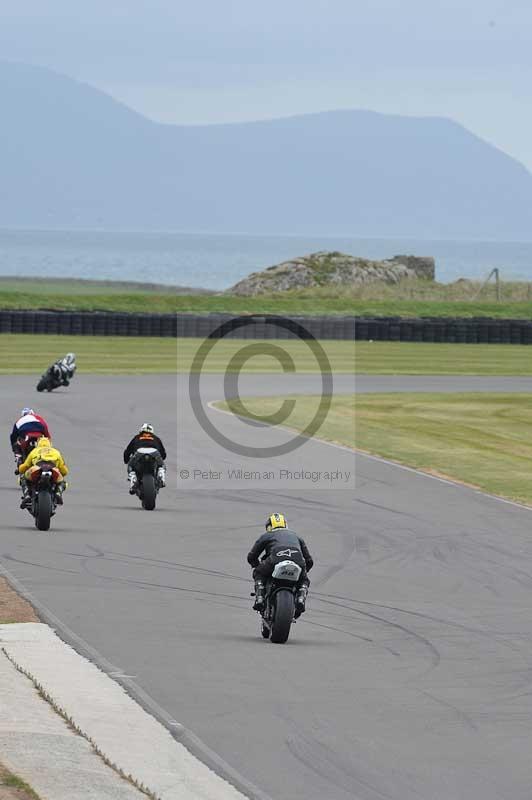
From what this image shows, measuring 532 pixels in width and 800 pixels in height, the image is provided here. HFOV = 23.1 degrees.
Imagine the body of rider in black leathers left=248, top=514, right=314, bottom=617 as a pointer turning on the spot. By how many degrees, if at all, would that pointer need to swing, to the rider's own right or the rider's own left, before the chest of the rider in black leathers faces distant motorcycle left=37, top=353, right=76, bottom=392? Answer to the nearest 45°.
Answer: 0° — they already face it

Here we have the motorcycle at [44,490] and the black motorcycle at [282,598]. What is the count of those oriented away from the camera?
2

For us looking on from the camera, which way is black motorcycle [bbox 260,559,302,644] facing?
facing away from the viewer

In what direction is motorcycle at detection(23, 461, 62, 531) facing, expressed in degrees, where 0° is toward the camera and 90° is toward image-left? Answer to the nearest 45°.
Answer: approximately 180°

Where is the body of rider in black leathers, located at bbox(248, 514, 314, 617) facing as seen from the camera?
away from the camera

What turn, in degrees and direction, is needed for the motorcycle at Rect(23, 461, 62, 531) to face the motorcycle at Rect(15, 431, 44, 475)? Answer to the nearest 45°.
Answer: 0° — it already faces it

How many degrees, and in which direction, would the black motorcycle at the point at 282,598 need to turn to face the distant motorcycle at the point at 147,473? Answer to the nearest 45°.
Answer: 0° — it already faces it

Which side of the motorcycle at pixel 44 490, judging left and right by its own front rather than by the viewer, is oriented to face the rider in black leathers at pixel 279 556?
back

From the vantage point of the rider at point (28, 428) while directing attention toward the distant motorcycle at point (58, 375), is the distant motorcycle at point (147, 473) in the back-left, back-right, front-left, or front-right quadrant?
back-right
